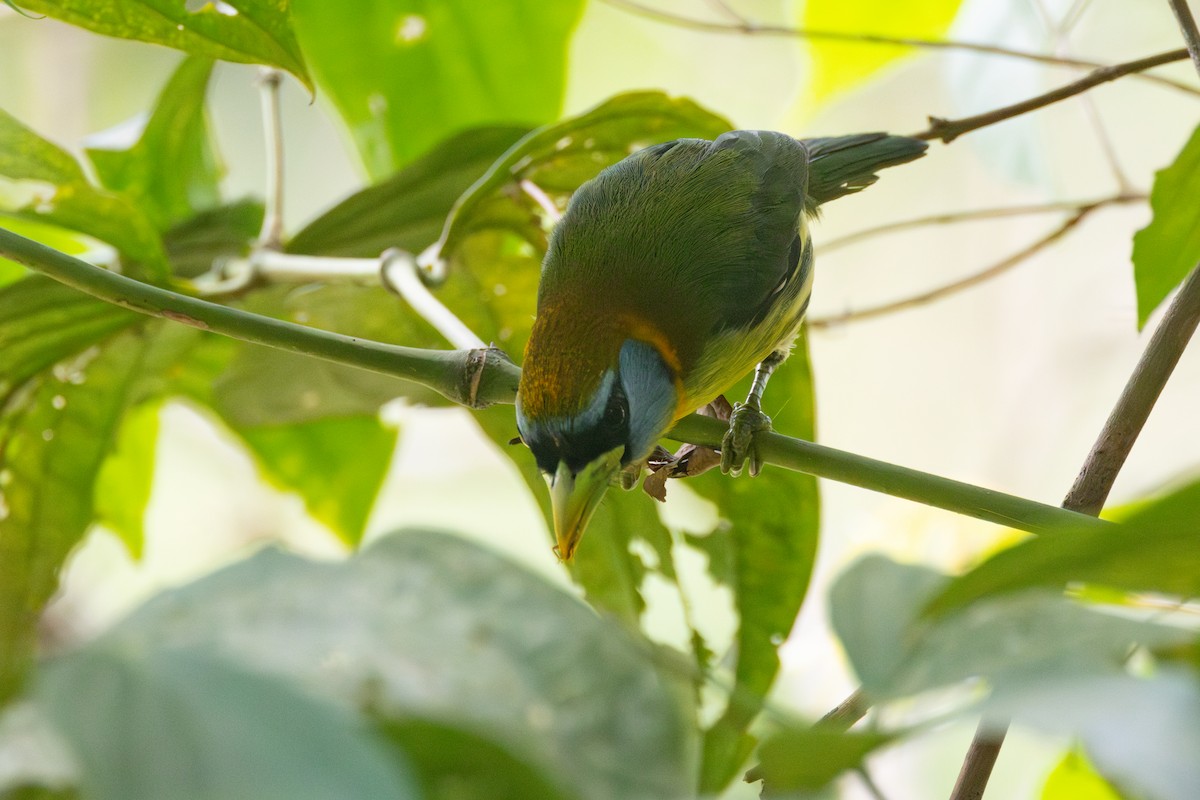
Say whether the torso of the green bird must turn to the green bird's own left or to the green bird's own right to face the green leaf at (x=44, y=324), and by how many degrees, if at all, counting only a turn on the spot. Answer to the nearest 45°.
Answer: approximately 45° to the green bird's own right

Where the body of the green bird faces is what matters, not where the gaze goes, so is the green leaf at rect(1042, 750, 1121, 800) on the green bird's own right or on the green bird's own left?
on the green bird's own left

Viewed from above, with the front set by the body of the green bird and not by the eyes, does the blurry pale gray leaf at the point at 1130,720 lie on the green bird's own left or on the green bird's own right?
on the green bird's own left

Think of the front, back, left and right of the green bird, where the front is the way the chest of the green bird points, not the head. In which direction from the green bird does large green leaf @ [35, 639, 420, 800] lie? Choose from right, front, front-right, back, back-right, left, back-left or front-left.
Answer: front-left

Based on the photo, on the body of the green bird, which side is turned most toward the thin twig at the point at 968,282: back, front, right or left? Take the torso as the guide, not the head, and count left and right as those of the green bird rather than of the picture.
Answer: back

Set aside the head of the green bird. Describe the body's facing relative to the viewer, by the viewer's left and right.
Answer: facing the viewer and to the left of the viewer

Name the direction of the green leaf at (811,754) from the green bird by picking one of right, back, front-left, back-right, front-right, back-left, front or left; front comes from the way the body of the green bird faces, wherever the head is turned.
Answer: front-left
